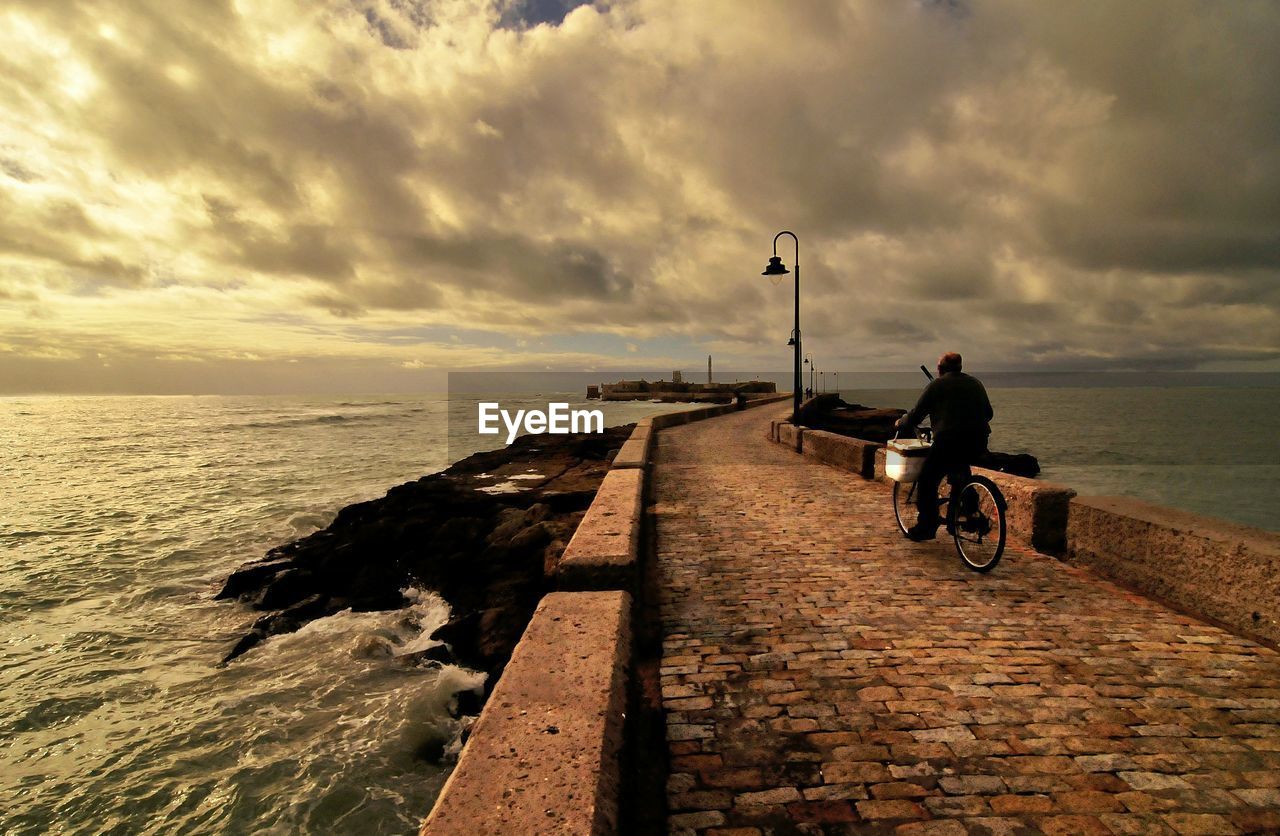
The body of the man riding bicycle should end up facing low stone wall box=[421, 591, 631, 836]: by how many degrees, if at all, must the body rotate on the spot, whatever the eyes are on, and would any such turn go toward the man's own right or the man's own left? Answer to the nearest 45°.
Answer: approximately 135° to the man's own left

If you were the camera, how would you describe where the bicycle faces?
facing away from the viewer and to the left of the viewer

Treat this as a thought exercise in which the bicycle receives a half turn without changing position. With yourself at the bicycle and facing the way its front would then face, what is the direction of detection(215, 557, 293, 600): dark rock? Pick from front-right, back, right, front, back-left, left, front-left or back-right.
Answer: back-right

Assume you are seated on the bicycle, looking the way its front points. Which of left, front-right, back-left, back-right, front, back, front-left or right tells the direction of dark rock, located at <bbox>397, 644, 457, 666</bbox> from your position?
front-left

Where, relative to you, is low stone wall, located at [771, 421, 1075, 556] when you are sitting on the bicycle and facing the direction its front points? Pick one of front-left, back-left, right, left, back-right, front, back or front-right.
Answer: right

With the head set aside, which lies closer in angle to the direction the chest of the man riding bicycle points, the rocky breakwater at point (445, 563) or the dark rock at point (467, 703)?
the rocky breakwater

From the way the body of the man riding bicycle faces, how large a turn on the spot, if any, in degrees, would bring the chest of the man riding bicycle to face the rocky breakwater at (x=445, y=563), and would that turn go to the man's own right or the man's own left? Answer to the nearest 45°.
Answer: approximately 45° to the man's own left

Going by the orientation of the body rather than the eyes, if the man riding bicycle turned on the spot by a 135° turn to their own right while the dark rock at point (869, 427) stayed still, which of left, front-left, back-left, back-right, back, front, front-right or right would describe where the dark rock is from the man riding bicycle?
left

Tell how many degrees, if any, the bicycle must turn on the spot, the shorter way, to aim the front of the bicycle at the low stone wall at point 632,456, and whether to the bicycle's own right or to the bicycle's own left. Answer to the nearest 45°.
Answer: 0° — it already faces it

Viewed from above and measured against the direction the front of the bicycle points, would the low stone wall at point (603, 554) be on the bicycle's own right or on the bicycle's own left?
on the bicycle's own left

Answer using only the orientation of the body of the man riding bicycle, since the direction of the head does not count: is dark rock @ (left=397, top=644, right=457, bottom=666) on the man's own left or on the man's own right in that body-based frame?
on the man's own left

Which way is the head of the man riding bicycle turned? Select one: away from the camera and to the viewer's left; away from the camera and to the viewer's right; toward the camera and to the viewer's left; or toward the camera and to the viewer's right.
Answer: away from the camera and to the viewer's left

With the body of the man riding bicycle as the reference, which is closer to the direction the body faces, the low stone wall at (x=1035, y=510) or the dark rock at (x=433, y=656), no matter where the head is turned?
the dark rock

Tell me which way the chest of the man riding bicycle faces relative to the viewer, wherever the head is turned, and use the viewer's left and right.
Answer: facing away from the viewer and to the left of the viewer

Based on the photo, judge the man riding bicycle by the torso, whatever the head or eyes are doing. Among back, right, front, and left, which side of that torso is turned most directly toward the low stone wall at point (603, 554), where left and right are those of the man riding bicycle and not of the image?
left
